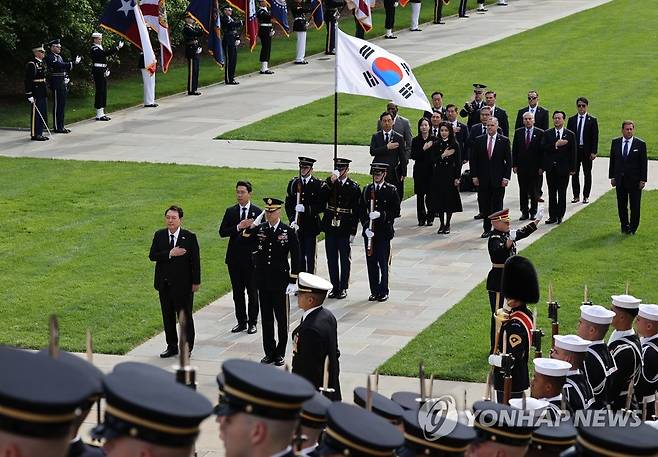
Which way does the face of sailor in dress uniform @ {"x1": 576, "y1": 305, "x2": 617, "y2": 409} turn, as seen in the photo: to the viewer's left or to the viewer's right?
to the viewer's left

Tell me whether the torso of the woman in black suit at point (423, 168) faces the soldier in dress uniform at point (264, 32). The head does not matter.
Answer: no

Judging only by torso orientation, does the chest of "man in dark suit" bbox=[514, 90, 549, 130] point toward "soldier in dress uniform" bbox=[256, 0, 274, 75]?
no

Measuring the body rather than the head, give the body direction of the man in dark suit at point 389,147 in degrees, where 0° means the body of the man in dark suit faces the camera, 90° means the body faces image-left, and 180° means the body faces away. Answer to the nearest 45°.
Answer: approximately 0°

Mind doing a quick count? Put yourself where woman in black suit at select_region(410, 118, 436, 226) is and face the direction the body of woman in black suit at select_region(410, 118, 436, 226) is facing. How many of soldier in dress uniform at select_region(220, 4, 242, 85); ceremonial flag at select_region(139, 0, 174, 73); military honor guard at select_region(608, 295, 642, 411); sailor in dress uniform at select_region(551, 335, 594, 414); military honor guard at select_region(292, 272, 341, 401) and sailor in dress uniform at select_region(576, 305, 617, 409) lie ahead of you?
4

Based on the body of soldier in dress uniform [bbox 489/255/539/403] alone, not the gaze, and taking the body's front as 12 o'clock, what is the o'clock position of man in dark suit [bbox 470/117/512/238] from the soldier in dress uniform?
The man in dark suit is roughly at 3 o'clock from the soldier in dress uniform.

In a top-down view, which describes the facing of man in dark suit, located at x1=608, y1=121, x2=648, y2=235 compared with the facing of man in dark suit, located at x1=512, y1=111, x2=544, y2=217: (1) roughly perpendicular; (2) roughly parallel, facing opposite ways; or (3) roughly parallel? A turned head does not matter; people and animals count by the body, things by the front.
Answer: roughly parallel

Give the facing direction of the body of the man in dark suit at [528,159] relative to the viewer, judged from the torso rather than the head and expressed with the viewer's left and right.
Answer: facing the viewer

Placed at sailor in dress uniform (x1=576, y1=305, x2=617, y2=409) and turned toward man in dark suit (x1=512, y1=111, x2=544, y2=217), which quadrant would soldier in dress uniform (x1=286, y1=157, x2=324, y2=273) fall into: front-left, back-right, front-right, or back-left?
front-left

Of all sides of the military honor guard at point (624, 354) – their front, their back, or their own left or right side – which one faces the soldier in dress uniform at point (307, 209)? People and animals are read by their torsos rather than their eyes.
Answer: front

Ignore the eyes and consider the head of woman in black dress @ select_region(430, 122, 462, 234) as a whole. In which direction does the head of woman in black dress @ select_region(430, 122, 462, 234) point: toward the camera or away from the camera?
toward the camera

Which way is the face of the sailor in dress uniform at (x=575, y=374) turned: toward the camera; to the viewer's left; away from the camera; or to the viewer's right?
to the viewer's left

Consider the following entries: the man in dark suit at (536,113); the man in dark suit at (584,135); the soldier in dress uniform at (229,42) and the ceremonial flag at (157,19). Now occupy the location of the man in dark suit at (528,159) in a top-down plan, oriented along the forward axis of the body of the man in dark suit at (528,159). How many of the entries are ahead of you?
0

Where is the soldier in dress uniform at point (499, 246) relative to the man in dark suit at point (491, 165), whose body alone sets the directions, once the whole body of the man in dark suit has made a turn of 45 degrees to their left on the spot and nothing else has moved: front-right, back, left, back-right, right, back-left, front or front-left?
front-right

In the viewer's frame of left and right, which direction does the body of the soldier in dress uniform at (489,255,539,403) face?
facing to the left of the viewer

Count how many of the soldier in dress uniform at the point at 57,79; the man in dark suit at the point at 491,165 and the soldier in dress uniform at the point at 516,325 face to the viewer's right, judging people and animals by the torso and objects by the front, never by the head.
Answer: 1

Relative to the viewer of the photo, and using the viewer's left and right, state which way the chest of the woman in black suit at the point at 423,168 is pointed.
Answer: facing the viewer
